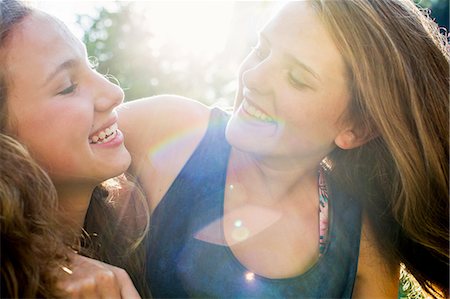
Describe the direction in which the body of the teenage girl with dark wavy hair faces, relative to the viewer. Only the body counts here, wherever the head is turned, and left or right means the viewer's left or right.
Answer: facing to the right of the viewer

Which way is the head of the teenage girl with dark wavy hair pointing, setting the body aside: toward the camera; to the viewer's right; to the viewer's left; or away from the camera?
to the viewer's right
